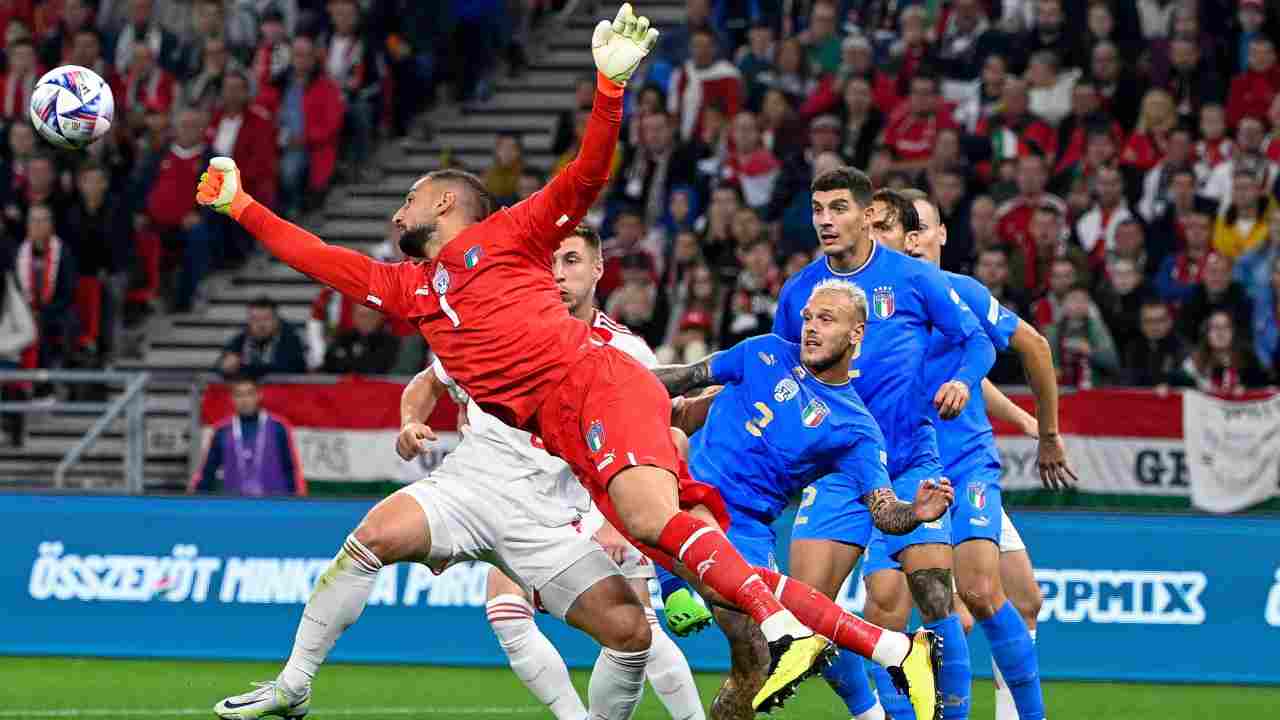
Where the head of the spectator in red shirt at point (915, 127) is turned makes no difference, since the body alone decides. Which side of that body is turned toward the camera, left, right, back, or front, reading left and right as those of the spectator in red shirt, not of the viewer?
front

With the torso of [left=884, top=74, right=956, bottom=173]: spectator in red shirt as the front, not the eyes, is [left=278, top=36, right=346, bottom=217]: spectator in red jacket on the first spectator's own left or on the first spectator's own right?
on the first spectator's own right

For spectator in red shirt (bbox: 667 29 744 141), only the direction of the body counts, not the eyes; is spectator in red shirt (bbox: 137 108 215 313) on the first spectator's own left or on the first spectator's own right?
on the first spectator's own right

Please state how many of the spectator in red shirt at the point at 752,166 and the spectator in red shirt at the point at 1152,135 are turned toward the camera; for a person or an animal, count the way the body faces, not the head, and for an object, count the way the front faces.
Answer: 2

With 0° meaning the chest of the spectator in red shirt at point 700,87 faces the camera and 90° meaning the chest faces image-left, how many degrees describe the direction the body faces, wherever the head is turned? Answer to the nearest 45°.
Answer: approximately 0°

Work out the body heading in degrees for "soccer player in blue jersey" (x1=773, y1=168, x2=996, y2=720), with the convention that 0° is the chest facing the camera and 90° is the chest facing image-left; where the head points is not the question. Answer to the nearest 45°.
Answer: approximately 45°

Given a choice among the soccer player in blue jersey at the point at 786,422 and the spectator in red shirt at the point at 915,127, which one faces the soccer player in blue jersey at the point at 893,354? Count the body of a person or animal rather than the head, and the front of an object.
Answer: the spectator in red shirt

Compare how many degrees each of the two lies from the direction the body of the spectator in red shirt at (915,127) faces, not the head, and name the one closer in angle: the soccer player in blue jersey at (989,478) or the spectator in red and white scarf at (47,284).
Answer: the soccer player in blue jersey

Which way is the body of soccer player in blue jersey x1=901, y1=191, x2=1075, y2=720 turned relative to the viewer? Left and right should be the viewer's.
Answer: facing the viewer and to the left of the viewer

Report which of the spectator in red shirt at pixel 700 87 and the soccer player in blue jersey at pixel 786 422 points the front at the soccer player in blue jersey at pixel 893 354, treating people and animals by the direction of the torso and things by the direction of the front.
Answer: the spectator in red shirt

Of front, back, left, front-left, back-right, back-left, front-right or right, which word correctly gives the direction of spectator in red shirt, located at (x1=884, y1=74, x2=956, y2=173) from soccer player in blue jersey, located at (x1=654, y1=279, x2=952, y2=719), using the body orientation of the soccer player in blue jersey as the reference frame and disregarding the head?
back

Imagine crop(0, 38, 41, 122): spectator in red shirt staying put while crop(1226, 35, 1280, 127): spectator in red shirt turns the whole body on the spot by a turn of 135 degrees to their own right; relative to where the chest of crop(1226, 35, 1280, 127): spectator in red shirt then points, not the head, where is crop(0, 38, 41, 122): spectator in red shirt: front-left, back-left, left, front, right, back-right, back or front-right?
front-left

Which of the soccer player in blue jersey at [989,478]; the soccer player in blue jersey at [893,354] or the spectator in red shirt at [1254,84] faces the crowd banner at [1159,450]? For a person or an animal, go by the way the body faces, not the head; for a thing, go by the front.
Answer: the spectator in red shirt

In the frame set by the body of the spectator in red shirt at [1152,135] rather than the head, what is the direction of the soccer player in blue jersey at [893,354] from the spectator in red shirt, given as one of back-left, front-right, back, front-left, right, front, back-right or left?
front

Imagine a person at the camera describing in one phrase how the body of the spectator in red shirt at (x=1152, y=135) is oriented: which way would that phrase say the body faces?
toward the camera

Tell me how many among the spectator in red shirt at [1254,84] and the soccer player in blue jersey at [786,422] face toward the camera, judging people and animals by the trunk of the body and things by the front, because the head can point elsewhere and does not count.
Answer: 2

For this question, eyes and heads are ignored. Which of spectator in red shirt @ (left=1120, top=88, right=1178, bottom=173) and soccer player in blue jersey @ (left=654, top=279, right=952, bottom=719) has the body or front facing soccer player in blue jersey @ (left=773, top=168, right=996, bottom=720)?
the spectator in red shirt
